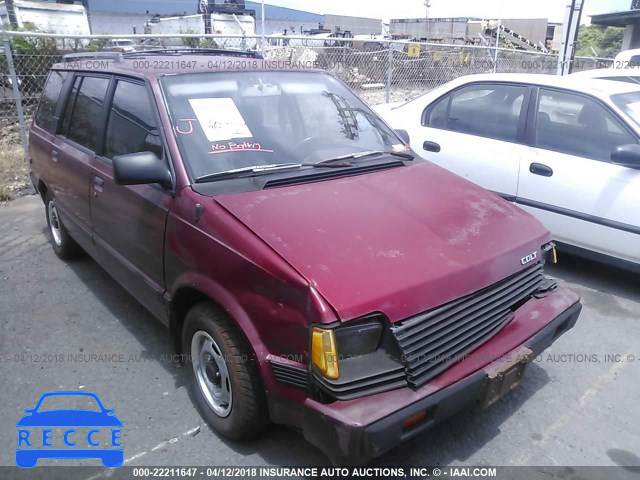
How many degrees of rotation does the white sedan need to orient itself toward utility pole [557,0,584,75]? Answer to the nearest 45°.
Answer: approximately 135° to its left

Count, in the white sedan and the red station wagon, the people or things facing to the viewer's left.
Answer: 0

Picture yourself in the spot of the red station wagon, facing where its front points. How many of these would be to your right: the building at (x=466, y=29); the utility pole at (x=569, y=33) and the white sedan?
0

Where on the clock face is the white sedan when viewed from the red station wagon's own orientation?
The white sedan is roughly at 9 o'clock from the red station wagon.

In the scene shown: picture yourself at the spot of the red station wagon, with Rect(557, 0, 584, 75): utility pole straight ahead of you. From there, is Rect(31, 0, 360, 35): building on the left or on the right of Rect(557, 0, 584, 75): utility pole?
left

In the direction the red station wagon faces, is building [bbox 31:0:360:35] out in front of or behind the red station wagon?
behind

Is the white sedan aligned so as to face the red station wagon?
no

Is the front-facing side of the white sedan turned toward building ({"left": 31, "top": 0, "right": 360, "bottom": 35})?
no

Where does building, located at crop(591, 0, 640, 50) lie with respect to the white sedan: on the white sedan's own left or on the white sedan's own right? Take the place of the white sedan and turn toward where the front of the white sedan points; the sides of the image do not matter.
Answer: on the white sedan's own left

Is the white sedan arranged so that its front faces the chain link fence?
no

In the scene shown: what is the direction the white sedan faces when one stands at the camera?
facing the viewer and to the right of the viewer

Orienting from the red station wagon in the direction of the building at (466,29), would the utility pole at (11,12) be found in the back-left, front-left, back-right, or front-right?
front-left
